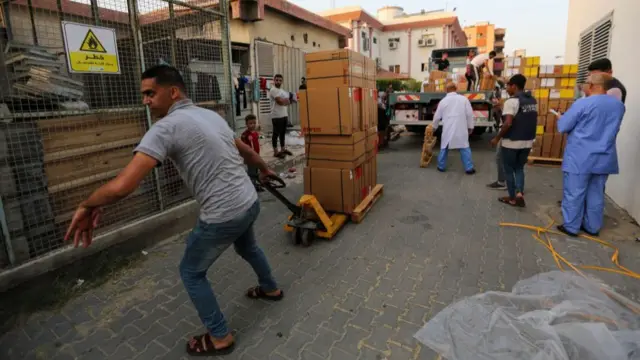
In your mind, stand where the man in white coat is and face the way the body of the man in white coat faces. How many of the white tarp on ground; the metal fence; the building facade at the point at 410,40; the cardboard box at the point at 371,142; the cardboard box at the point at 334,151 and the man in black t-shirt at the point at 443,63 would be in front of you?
2

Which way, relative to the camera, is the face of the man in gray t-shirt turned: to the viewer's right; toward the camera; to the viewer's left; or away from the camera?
to the viewer's left

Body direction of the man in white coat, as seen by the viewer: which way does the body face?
away from the camera

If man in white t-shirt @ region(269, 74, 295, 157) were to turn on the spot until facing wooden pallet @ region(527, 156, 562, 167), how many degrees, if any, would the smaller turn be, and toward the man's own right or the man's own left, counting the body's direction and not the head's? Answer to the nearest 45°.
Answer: approximately 45° to the man's own left

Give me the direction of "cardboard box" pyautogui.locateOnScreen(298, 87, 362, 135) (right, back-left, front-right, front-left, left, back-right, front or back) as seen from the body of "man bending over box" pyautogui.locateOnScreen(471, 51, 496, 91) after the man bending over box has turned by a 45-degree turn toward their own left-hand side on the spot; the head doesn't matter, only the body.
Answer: back-right
